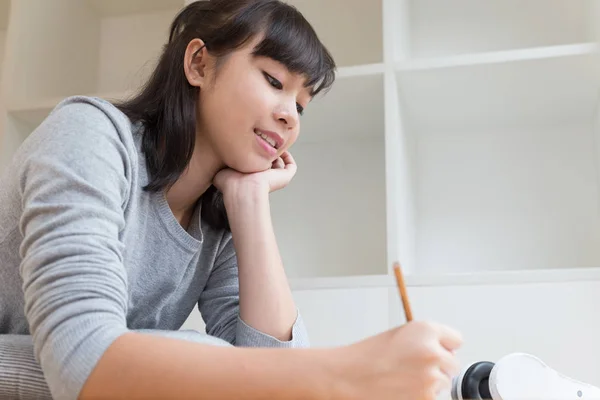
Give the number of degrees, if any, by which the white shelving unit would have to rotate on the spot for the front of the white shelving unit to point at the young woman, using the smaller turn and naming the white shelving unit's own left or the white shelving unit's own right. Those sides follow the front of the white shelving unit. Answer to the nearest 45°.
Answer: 0° — it already faces them

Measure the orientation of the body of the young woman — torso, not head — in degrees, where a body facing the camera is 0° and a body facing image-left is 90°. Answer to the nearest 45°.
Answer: approximately 315°

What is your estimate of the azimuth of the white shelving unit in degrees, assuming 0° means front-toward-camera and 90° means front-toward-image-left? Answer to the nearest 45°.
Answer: approximately 0°

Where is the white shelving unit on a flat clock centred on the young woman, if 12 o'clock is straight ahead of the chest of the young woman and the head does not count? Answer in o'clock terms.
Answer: The white shelving unit is roughly at 9 o'clock from the young woman.
